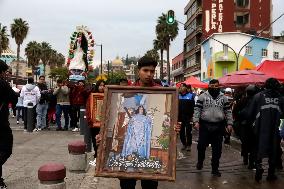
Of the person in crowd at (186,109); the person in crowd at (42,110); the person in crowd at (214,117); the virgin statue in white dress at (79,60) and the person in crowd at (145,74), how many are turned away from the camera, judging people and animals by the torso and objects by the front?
0

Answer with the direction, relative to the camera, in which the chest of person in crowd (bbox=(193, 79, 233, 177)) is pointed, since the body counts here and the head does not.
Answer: toward the camera

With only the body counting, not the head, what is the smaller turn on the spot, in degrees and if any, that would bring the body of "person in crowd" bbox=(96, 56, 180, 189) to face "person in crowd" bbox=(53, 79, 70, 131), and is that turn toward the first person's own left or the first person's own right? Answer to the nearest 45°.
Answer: approximately 180°

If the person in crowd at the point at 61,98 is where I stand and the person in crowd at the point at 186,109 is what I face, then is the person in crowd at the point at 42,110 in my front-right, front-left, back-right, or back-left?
back-right

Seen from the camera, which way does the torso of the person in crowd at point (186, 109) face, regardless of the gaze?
toward the camera

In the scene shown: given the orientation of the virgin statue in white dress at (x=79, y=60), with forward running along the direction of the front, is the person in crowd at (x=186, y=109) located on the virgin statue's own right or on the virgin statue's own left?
on the virgin statue's own left

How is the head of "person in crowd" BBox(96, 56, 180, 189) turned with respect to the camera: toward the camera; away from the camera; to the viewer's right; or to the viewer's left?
toward the camera

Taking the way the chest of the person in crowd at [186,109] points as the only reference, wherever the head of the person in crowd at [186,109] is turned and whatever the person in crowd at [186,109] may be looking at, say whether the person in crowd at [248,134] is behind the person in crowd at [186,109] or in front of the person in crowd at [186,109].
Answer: in front
